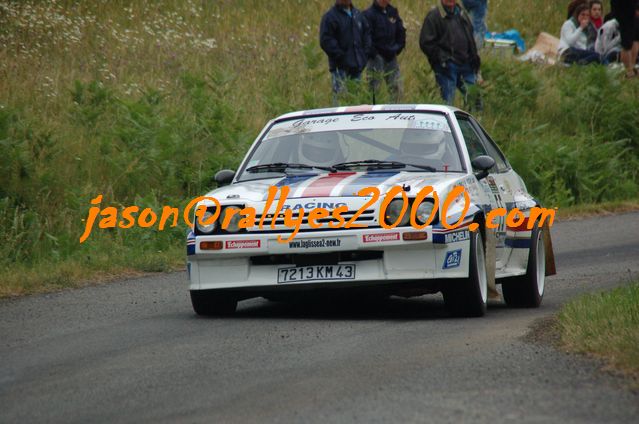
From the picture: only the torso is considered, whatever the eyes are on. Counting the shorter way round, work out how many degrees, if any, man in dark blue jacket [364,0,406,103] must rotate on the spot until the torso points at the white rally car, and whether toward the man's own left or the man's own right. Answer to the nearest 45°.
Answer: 0° — they already face it

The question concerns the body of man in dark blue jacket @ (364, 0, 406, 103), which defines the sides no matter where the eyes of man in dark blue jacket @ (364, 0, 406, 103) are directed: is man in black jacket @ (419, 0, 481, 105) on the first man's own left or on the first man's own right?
on the first man's own left

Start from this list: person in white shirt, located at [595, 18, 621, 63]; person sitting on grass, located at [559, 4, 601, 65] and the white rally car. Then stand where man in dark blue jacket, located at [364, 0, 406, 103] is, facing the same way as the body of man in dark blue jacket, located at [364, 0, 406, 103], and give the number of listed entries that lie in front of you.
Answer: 1

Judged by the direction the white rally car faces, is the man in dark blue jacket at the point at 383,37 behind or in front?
behind

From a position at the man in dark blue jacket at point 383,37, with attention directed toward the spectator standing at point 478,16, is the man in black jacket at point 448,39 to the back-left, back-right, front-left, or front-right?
front-right

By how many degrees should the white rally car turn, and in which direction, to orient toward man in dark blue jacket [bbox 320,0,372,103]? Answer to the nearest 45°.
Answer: approximately 135° to its right

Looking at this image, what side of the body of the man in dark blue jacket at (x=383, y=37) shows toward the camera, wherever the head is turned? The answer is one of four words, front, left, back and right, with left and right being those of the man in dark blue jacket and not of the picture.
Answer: front

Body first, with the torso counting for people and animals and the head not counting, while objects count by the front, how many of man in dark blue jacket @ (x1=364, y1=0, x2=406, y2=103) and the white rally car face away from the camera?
0

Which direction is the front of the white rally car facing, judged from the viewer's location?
facing the viewer and to the left of the viewer

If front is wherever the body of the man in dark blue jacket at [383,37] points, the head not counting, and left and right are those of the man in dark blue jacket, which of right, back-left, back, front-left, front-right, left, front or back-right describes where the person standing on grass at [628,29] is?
back-left

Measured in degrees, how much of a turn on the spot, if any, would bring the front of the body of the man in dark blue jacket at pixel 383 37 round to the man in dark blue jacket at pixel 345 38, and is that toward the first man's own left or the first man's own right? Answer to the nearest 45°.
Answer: approximately 45° to the first man's own right

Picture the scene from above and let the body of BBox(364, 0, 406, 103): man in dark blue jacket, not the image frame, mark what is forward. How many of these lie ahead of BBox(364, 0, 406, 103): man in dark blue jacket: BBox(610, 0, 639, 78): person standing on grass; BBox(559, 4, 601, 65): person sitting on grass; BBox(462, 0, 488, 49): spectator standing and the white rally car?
1

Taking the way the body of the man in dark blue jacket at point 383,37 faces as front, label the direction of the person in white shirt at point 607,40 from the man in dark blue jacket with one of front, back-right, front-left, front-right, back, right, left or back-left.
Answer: back-left
